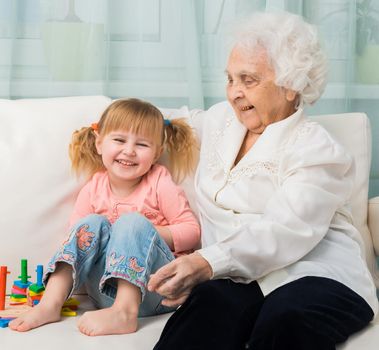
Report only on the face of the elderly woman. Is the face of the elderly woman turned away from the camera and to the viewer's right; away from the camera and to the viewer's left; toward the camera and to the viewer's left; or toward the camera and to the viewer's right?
toward the camera and to the viewer's left

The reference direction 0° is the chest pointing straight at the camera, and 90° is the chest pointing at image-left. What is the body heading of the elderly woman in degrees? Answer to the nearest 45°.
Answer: approximately 45°

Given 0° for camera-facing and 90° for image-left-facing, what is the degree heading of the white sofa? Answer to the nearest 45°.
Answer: approximately 0°
